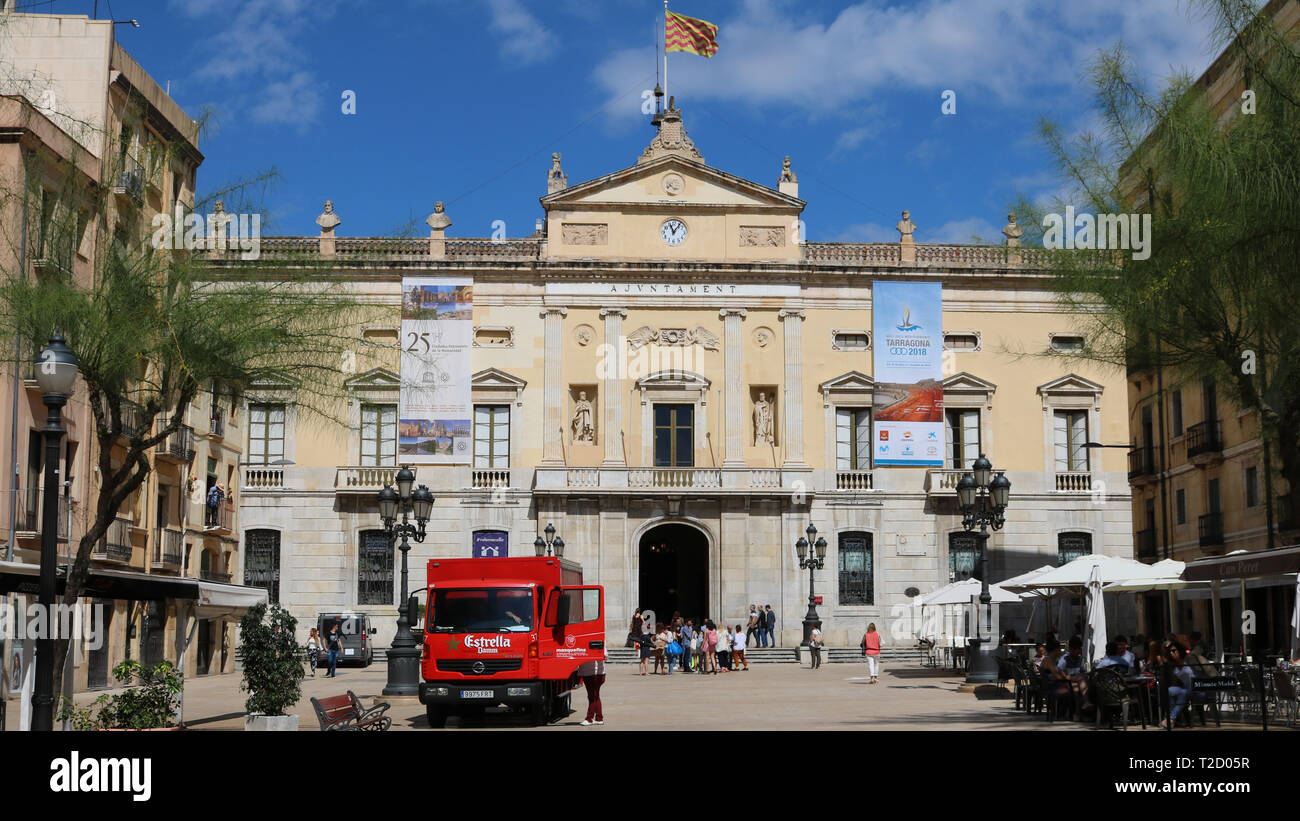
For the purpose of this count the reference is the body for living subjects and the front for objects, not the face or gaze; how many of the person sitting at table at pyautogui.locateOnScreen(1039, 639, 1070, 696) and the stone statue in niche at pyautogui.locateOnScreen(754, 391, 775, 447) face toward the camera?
1

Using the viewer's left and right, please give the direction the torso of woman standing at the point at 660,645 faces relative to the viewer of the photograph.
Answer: facing away from the viewer

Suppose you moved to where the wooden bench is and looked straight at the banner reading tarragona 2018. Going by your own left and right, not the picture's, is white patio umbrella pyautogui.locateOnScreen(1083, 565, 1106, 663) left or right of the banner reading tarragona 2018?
right

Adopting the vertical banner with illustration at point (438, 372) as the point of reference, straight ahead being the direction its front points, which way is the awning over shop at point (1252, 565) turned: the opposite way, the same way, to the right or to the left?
to the right

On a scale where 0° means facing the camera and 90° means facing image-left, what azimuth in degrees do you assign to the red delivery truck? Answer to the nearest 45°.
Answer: approximately 0°

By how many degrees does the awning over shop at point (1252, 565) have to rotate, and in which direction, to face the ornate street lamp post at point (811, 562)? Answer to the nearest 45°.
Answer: approximately 90° to its right
